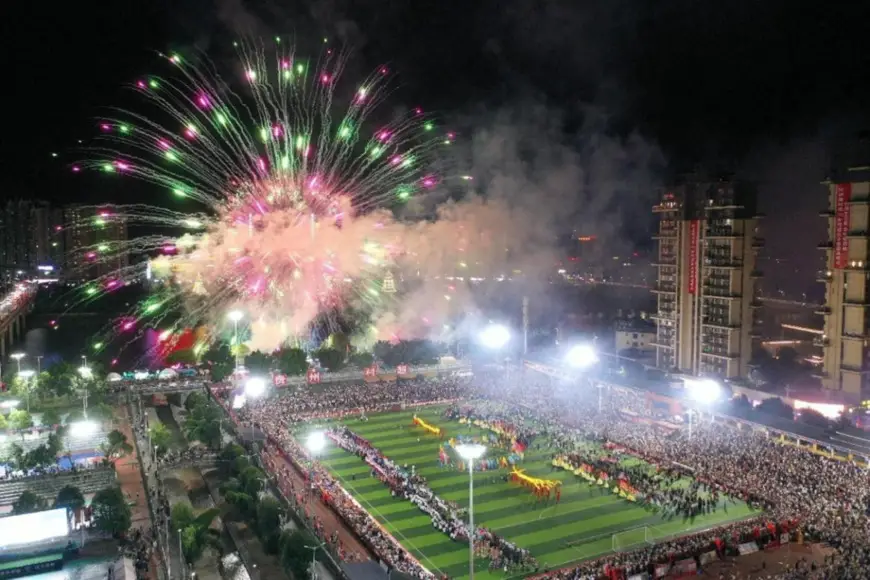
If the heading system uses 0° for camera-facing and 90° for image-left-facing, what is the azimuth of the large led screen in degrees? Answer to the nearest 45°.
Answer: approximately 315°

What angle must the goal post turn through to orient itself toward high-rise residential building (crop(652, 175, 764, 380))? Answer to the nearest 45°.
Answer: approximately 45° to its right

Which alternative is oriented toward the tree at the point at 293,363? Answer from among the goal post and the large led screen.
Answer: the goal post

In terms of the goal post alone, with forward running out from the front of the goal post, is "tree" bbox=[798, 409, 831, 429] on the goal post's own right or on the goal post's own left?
on the goal post's own right

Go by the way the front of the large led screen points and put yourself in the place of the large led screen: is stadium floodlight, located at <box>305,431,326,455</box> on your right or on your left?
on your left

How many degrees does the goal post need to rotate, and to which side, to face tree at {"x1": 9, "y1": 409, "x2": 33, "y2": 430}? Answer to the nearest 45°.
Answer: approximately 45° to its left

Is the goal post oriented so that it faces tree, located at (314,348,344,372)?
yes

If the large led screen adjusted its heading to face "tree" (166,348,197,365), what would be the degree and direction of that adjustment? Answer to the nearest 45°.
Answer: approximately 135° to its left
